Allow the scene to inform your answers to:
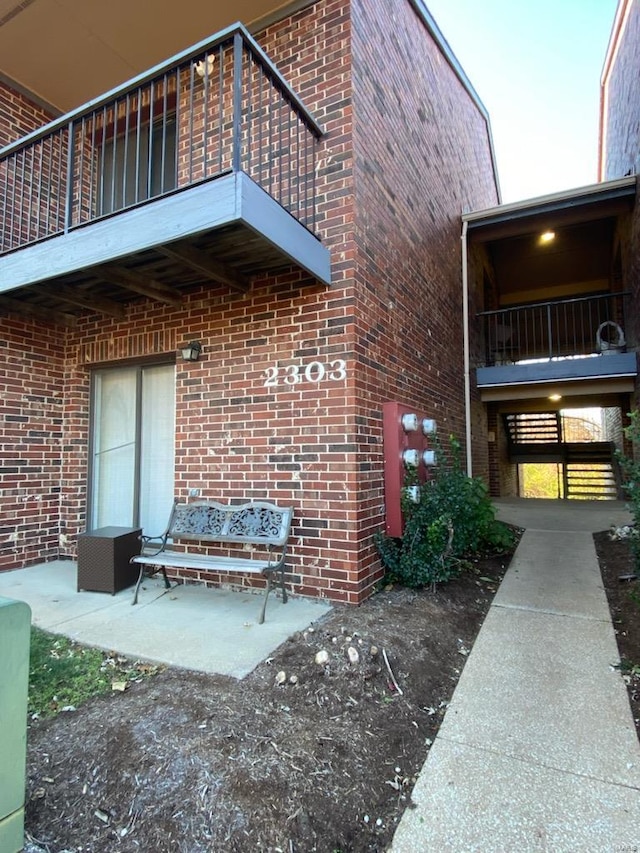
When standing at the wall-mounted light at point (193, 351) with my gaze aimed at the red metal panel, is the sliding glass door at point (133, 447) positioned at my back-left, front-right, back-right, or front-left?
back-left

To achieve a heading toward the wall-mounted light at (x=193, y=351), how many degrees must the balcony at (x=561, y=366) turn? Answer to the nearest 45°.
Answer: approximately 45° to its right

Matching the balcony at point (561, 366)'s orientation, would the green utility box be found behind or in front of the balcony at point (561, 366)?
in front

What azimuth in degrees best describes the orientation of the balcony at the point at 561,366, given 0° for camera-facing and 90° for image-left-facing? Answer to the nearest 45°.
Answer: approximately 0°

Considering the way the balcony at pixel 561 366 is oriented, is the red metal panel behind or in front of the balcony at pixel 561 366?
in front

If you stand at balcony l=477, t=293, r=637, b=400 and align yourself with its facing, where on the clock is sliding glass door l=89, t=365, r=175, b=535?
The sliding glass door is roughly at 1 o'clock from the balcony.
